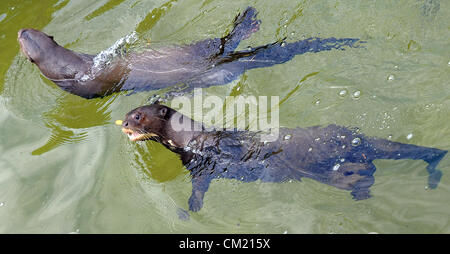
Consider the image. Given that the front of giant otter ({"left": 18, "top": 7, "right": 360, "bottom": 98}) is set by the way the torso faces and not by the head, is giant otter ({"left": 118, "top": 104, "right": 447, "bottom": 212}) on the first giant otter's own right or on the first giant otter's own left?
on the first giant otter's own left

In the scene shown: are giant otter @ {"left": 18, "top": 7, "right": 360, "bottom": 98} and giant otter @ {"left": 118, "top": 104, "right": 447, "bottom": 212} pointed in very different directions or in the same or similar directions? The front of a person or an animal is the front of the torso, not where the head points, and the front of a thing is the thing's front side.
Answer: same or similar directions

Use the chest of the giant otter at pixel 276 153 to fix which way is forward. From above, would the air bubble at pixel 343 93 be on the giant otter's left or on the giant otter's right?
on the giant otter's right

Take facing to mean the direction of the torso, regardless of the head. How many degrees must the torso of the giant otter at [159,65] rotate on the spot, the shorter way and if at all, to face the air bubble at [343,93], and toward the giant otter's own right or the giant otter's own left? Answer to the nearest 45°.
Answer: approximately 180°

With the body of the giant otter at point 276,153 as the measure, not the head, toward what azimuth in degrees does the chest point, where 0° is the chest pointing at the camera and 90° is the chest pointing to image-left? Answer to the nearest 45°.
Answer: approximately 90°

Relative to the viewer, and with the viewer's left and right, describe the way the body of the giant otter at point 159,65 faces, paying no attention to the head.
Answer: facing to the left of the viewer

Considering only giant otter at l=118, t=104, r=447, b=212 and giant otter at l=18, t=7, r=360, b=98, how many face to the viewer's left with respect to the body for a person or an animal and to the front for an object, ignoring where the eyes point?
2

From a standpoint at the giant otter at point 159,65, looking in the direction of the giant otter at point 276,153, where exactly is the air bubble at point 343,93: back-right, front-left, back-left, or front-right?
front-left
